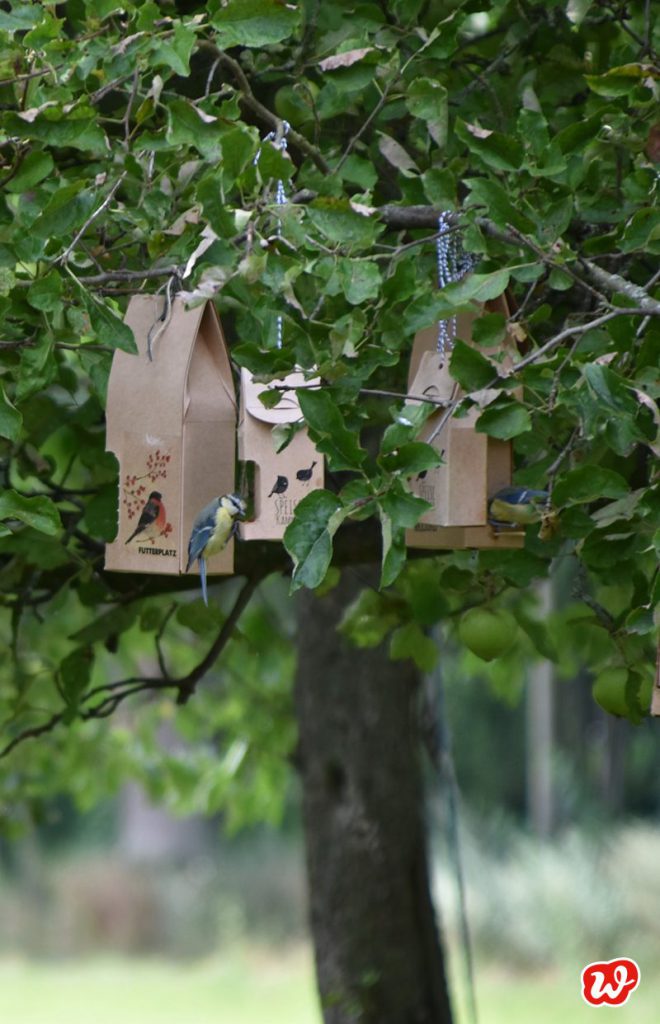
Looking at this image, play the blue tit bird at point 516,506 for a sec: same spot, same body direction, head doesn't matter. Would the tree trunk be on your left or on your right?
on your right

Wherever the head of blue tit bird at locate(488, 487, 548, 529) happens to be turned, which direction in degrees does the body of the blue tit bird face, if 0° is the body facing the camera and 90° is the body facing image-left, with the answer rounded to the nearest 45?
approximately 90°
